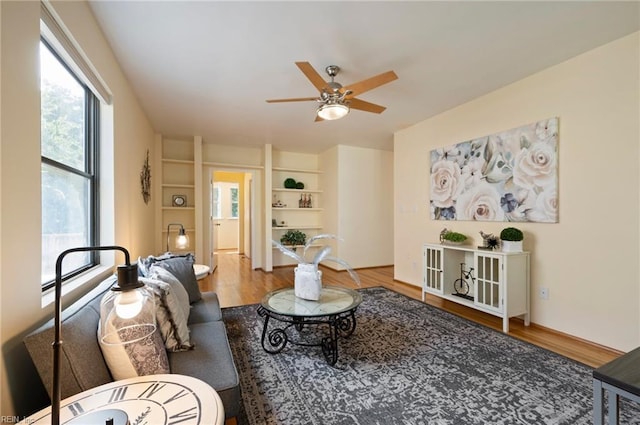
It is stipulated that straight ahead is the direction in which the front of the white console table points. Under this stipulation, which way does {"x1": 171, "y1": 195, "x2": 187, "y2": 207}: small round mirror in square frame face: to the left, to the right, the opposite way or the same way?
to the left

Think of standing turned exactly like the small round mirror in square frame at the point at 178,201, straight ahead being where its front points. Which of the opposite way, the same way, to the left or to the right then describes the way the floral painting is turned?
to the right

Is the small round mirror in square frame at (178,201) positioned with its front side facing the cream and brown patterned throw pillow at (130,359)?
yes

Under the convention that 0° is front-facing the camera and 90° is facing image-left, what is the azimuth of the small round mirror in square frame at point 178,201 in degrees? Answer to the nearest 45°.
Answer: approximately 0°

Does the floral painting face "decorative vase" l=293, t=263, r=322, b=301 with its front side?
yes
